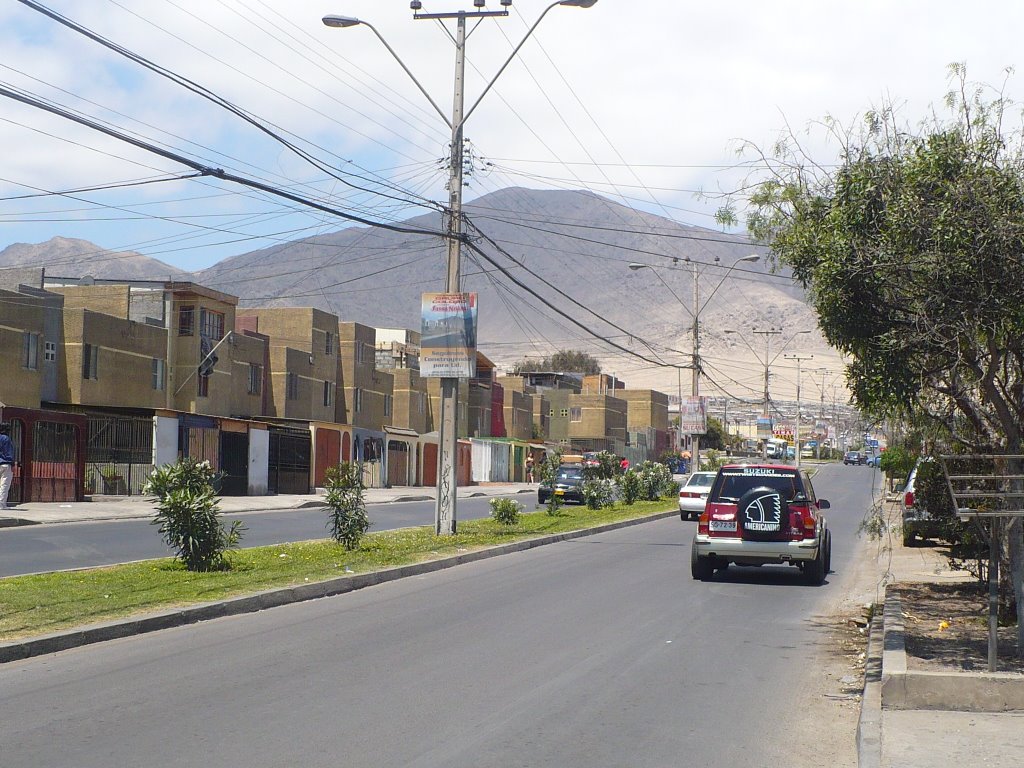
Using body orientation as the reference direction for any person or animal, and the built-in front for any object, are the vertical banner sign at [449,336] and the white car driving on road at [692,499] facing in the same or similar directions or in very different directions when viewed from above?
very different directions

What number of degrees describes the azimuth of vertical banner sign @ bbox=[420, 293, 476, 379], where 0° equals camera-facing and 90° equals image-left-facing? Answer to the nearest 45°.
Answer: approximately 0°

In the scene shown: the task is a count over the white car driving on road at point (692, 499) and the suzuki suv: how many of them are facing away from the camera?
2

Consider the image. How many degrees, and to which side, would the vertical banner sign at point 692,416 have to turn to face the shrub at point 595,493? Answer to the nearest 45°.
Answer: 0° — it already faces it

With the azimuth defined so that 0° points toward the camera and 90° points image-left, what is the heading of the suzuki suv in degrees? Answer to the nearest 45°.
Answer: approximately 180°

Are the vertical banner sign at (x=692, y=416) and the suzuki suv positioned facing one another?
yes

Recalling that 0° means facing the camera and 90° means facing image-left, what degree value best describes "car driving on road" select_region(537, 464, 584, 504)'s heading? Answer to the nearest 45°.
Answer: approximately 45°

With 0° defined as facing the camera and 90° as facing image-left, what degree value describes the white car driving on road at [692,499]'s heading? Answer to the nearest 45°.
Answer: approximately 180°

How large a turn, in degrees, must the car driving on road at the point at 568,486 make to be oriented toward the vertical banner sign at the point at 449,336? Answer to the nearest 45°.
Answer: approximately 45° to its left

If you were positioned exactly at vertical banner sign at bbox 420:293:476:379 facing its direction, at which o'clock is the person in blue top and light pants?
The person in blue top and light pants is roughly at 4 o'clock from the vertical banner sign.

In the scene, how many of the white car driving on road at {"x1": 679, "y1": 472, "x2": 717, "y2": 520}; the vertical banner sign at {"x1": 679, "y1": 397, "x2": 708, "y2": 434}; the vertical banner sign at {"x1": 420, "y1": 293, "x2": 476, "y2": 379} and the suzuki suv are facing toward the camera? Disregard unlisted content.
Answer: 2

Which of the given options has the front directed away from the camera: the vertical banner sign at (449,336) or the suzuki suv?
the suzuki suv
